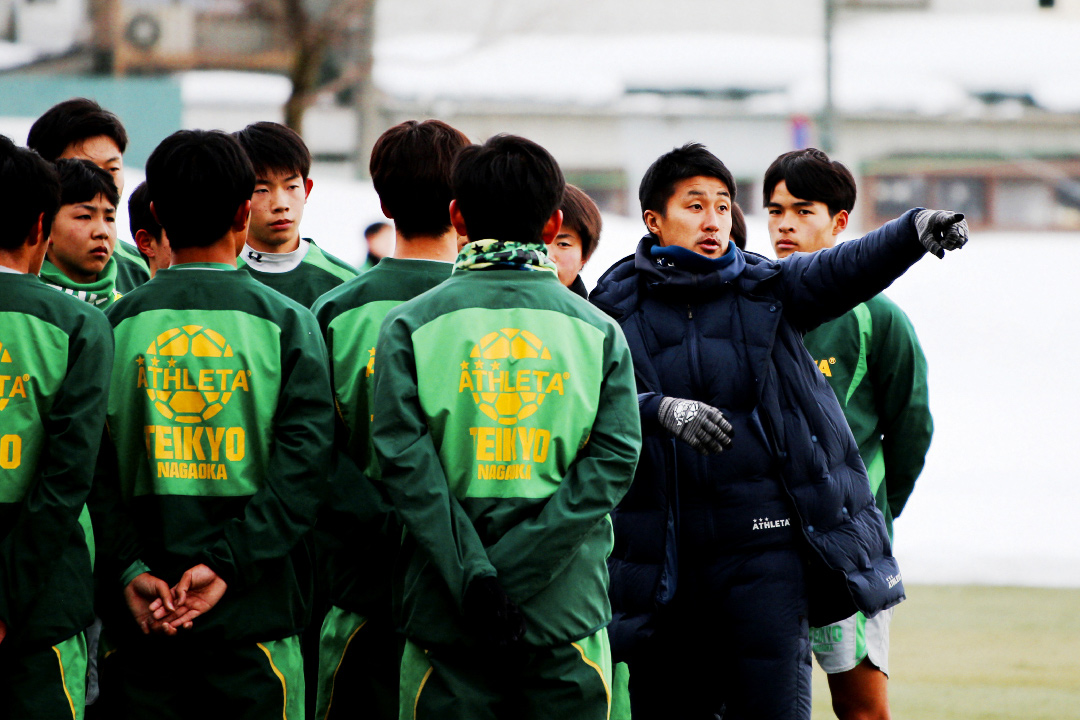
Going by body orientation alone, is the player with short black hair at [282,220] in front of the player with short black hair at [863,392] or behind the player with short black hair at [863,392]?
in front

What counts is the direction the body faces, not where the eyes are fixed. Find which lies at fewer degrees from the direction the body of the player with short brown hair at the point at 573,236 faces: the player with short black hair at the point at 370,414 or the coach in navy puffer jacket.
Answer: the player with short black hair

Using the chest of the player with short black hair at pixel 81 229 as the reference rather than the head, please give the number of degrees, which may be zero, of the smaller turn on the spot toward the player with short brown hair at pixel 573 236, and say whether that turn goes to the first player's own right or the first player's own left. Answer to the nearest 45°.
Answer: approximately 45° to the first player's own left

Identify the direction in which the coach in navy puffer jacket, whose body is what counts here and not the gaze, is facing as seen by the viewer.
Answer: toward the camera

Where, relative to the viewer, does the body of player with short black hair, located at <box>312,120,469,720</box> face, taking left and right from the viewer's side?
facing away from the viewer

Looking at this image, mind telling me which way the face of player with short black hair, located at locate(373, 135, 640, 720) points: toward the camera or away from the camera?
away from the camera

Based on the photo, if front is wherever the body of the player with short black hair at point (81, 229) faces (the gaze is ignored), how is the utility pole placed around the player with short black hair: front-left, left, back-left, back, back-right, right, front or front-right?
left

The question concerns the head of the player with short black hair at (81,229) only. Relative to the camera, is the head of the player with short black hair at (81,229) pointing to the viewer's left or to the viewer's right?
to the viewer's right

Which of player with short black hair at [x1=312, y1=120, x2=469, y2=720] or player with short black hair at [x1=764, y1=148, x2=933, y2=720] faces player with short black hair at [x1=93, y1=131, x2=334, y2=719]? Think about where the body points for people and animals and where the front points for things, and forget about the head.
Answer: player with short black hair at [x1=764, y1=148, x2=933, y2=720]

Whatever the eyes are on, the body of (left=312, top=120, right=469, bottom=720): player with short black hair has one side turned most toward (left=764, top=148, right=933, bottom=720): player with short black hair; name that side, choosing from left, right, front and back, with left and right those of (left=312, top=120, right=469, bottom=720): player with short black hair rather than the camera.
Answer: right

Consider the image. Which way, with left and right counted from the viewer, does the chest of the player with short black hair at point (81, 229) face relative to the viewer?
facing the viewer and to the right of the viewer

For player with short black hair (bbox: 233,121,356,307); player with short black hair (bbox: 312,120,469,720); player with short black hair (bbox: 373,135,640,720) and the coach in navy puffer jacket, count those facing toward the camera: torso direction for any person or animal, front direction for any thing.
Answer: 2

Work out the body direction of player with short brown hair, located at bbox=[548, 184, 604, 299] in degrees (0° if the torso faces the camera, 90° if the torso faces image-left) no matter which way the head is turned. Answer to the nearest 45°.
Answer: approximately 45°

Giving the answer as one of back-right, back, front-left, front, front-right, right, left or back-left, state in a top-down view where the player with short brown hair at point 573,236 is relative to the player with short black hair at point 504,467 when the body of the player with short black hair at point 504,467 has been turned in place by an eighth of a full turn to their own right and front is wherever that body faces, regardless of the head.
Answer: front-left

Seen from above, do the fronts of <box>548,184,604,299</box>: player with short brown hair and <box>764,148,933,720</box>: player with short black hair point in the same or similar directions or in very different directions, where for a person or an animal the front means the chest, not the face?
same or similar directions

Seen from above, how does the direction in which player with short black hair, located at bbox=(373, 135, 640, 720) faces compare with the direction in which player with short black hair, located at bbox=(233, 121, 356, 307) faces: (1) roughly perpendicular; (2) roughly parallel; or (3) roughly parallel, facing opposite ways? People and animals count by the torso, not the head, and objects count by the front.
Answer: roughly parallel, facing opposite ways

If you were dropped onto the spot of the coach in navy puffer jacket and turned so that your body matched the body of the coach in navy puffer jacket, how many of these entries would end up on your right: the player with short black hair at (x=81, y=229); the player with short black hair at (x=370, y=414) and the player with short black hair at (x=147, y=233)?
3
